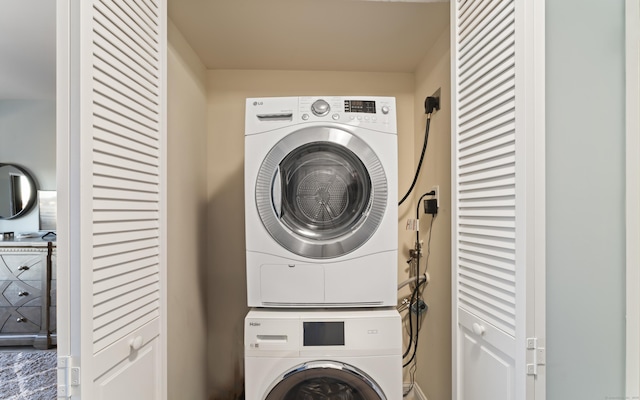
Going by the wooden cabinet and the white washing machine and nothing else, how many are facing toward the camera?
2

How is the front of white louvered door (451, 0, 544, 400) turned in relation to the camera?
facing the viewer and to the left of the viewer

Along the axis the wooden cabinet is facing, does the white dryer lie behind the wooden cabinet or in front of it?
in front

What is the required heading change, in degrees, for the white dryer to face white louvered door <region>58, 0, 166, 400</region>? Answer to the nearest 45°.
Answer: approximately 45° to its right
